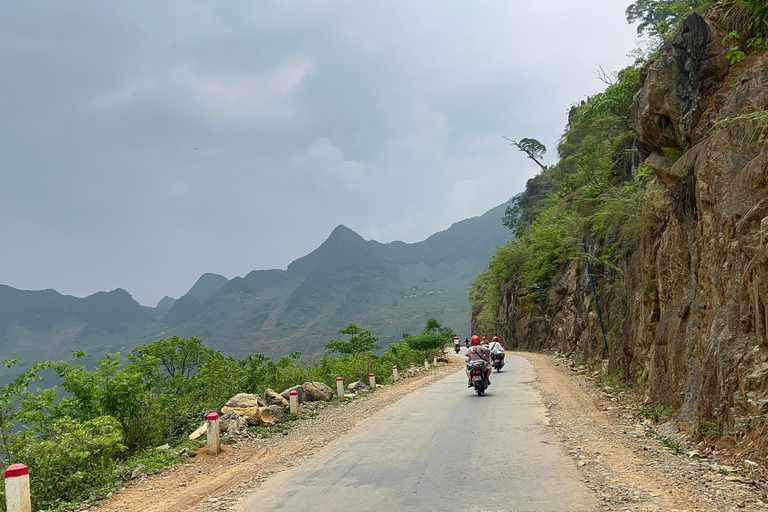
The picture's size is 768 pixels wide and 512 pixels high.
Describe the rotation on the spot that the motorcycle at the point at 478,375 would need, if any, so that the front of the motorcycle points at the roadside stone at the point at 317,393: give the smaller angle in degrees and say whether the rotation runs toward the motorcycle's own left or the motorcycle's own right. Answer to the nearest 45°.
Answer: approximately 90° to the motorcycle's own left

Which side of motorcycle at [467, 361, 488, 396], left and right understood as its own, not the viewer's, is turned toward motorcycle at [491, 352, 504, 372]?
front

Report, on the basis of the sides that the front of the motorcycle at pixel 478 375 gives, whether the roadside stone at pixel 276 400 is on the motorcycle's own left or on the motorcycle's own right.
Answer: on the motorcycle's own left

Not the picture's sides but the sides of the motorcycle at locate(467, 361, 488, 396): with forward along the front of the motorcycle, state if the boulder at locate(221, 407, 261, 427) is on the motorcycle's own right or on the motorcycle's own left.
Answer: on the motorcycle's own left

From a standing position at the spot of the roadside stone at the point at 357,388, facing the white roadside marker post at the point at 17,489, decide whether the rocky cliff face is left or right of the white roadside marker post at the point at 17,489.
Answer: left

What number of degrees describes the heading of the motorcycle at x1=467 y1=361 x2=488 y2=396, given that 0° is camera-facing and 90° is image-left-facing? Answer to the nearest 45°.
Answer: approximately 180°

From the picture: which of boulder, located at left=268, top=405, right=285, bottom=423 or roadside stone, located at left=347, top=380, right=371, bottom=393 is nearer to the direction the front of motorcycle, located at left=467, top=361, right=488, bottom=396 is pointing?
the roadside stone

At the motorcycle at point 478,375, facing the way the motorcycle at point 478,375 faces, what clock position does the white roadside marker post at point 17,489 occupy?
The white roadside marker post is roughly at 7 o'clock from the motorcycle.

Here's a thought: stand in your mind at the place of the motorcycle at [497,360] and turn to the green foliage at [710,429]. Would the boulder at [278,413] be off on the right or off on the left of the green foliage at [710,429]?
right

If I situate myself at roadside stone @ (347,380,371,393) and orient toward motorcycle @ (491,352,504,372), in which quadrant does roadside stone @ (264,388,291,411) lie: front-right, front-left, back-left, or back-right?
back-right

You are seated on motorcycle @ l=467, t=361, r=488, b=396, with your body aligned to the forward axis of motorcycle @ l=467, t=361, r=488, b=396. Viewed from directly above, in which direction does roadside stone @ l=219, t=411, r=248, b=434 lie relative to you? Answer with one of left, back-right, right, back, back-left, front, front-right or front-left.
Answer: back-left

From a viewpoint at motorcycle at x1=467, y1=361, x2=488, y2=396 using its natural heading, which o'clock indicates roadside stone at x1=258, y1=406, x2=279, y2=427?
The roadside stone is roughly at 8 o'clock from the motorcycle.

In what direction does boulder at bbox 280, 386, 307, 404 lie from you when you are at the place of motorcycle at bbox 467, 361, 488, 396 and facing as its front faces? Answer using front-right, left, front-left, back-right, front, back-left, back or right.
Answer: left

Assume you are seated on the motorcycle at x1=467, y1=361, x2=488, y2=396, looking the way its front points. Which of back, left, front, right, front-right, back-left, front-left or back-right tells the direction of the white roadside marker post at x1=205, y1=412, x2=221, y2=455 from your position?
back-left

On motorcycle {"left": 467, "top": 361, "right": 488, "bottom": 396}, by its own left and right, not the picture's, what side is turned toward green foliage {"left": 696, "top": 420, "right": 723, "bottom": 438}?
back
